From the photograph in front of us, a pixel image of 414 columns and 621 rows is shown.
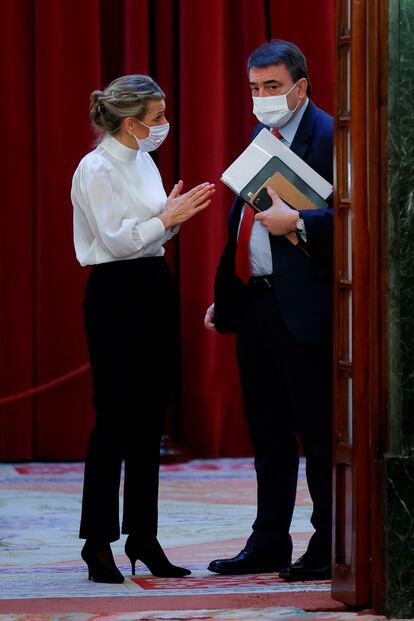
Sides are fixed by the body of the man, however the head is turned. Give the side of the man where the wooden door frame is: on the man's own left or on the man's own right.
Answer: on the man's own left

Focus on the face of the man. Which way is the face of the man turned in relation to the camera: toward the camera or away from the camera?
toward the camera

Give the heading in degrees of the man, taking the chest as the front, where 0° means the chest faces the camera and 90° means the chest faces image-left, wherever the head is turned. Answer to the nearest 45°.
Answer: approximately 45°

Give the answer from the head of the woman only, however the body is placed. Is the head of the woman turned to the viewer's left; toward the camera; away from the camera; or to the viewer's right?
to the viewer's right
